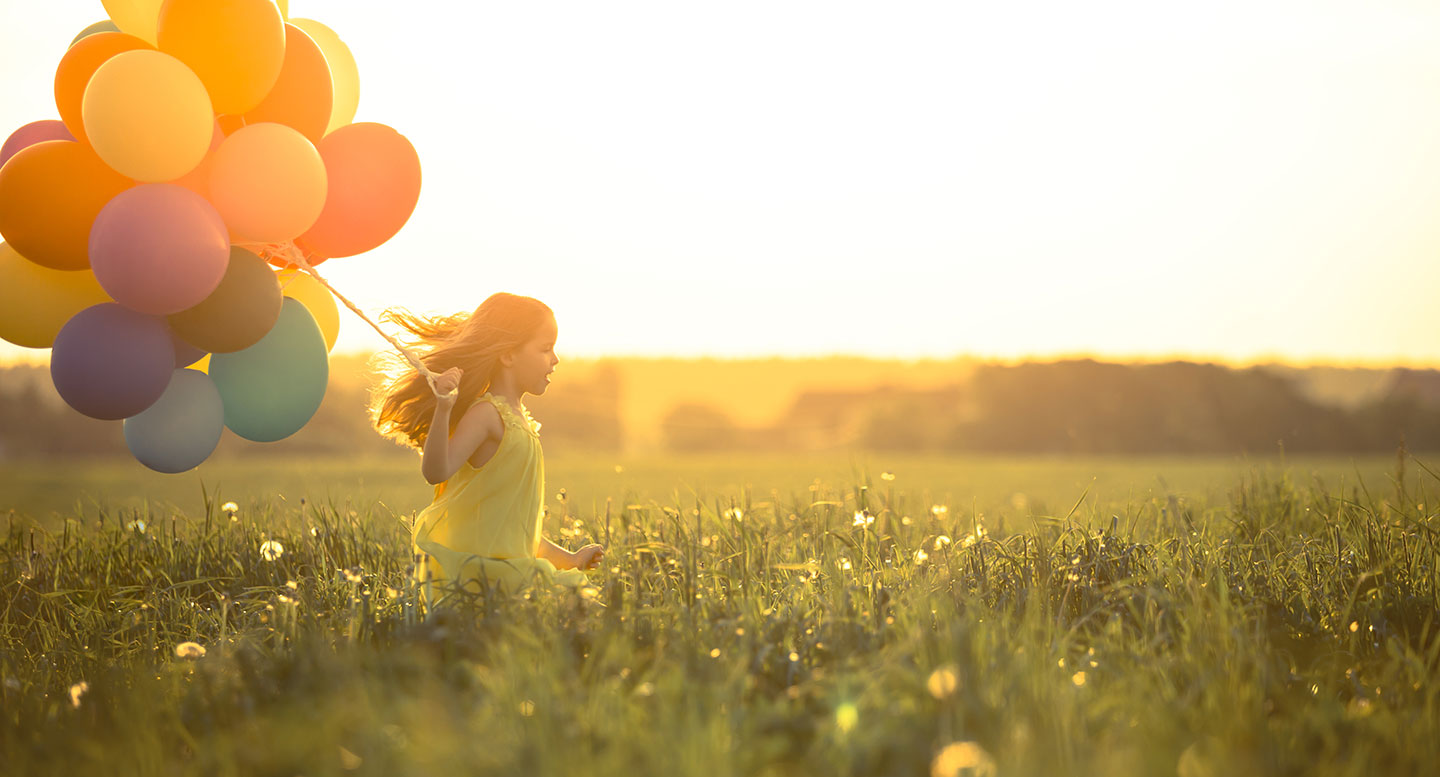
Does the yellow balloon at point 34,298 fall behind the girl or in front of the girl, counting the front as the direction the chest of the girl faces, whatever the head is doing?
behind

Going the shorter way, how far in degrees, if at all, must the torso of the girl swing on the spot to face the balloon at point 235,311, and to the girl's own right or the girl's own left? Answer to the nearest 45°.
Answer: approximately 180°

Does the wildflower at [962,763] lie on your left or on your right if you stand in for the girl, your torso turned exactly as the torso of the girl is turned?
on your right

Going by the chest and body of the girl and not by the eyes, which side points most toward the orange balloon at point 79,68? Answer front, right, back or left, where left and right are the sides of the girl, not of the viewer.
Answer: back

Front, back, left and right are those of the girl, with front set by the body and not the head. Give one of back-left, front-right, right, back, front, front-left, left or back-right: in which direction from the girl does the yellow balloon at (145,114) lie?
back

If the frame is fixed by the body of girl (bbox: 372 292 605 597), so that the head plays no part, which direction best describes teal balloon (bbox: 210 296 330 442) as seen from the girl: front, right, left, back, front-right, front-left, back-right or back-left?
back-left

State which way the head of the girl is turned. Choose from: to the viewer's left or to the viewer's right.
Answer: to the viewer's right

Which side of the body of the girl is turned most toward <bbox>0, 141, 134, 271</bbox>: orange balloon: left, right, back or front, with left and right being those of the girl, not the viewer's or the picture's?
back

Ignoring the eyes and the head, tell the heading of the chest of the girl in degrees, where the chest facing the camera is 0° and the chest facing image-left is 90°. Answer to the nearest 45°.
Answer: approximately 270°

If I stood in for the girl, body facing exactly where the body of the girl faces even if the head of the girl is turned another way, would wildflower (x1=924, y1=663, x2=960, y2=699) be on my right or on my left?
on my right

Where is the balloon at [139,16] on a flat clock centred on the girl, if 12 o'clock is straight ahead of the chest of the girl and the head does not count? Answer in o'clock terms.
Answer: The balloon is roughly at 7 o'clock from the girl.

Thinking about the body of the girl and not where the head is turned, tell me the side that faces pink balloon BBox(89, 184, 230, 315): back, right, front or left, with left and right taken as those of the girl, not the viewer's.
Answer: back

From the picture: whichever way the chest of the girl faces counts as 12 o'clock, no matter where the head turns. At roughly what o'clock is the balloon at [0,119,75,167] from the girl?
The balloon is roughly at 7 o'clock from the girl.
